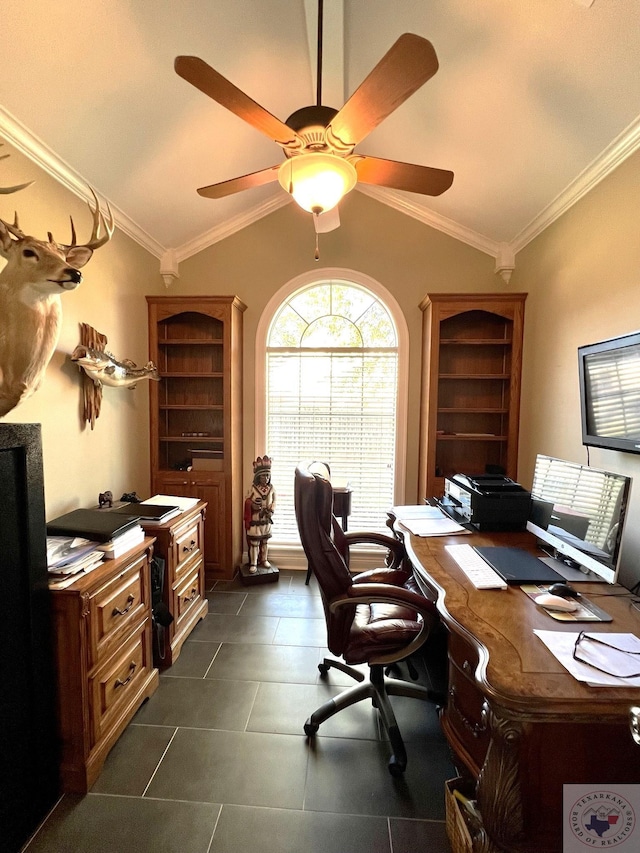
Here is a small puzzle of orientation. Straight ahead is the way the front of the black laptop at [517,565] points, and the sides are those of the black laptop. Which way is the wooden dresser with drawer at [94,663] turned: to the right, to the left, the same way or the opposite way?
the opposite way

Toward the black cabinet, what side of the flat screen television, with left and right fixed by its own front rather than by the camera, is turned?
front

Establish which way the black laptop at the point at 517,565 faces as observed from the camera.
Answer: facing to the left of the viewer

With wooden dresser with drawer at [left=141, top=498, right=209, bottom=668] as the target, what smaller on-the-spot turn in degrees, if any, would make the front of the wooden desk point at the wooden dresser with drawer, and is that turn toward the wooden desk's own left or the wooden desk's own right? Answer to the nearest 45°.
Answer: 0° — it already faces it

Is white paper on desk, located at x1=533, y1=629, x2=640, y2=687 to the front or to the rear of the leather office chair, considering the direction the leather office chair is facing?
to the front

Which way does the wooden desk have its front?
to the viewer's left

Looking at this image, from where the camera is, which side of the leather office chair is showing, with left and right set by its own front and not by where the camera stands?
right

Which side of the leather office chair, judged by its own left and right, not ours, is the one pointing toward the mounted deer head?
back

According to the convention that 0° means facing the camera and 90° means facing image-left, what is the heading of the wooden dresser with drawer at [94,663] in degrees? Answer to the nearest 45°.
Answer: approximately 315°

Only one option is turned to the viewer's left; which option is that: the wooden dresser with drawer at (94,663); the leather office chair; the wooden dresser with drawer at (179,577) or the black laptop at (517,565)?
the black laptop

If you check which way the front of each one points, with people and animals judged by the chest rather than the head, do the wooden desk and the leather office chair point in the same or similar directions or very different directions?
very different directions

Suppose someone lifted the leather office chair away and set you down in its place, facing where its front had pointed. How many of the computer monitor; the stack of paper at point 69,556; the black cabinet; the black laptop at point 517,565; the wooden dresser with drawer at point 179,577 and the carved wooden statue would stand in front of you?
2

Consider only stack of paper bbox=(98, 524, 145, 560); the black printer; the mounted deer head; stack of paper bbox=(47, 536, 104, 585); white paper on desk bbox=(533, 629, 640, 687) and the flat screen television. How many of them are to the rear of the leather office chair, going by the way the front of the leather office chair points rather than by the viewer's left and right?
3
